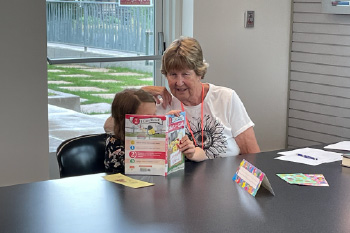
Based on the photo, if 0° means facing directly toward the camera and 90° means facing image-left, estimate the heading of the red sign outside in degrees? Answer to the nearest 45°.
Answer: approximately 0°

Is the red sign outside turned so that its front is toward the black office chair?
yes

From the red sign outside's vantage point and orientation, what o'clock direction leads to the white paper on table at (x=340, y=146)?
The white paper on table is roughly at 11 o'clock from the red sign outside.

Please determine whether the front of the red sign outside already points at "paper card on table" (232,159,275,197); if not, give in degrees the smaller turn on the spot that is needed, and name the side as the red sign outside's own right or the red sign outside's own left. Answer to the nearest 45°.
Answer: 0° — it already faces it
